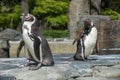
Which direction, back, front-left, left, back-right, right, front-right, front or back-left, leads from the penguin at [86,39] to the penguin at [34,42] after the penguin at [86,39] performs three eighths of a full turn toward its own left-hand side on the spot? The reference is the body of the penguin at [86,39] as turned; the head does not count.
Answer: back-left
